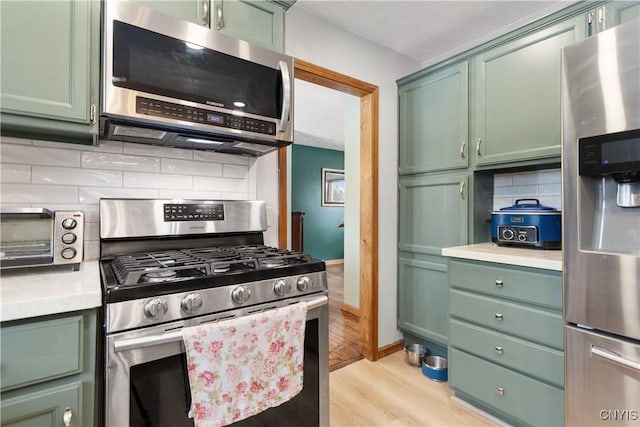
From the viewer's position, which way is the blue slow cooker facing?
facing the viewer and to the left of the viewer

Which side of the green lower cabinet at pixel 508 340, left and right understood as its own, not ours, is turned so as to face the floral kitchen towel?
front

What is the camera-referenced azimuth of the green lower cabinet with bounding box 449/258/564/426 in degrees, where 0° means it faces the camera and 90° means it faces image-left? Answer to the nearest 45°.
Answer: approximately 45°

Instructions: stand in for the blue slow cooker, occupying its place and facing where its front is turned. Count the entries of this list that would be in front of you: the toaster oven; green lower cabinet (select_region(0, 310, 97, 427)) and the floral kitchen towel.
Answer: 3

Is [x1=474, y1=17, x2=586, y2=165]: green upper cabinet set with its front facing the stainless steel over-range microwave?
yes

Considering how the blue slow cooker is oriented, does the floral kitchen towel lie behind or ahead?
ahead

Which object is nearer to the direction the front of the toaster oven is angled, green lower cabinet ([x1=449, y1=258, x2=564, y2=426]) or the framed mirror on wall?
the green lower cabinet

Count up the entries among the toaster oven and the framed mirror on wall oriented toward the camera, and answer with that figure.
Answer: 2

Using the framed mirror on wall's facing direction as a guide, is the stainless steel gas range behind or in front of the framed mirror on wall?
in front

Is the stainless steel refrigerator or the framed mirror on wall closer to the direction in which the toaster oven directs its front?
the stainless steel refrigerator

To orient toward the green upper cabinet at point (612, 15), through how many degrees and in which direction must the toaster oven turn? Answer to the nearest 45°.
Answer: approximately 45° to its left

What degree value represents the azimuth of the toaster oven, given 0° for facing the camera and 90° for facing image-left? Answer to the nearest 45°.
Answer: approximately 0°
